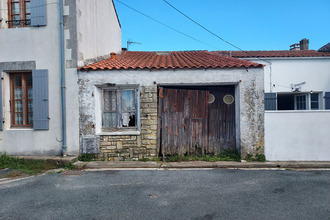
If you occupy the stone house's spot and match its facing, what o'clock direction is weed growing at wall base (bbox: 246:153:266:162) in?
The weed growing at wall base is roughly at 9 o'clock from the stone house.

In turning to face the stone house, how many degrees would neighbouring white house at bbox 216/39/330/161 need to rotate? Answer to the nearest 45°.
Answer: approximately 45° to its right

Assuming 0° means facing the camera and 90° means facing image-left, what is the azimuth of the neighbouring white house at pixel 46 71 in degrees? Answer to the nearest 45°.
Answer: approximately 0°

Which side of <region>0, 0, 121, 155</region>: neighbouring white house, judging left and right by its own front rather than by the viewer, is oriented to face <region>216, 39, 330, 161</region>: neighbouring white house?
left

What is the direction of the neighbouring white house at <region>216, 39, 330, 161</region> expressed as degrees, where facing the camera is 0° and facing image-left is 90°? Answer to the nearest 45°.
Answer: approximately 0°

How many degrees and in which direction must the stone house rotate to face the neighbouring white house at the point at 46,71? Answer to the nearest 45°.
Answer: approximately 90° to its right

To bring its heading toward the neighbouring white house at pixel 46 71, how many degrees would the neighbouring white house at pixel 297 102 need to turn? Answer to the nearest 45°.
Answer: approximately 45° to its right

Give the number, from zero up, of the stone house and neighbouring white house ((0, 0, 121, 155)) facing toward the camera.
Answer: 2
